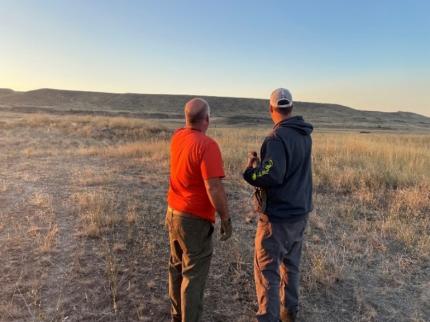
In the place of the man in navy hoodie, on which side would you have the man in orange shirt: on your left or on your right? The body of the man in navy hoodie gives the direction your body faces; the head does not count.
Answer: on your left

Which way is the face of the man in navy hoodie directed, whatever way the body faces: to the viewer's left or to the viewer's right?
to the viewer's left

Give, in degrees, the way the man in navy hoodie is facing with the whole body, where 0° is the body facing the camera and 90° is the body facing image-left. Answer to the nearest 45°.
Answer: approximately 135°
